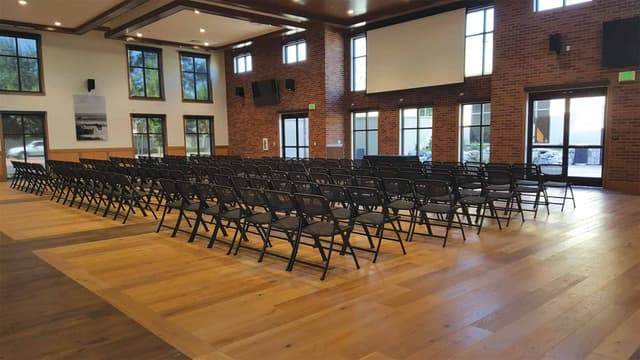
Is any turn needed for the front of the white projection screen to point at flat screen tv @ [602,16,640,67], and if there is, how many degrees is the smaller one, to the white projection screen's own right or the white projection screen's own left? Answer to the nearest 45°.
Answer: approximately 90° to the white projection screen's own left

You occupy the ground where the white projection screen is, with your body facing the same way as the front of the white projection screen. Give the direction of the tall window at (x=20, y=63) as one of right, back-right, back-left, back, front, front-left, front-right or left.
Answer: front-right

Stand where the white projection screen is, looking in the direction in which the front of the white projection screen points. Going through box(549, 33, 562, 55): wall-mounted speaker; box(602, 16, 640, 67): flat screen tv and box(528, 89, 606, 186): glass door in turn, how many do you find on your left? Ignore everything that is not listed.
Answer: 3

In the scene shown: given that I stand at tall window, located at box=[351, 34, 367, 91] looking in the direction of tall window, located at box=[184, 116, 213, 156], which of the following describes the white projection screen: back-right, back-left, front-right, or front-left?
back-left

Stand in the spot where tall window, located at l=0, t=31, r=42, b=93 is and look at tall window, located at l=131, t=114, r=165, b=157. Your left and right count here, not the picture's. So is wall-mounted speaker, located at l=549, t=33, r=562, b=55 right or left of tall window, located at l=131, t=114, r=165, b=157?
right

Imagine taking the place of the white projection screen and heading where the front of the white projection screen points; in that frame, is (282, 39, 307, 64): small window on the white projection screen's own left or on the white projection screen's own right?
on the white projection screen's own right

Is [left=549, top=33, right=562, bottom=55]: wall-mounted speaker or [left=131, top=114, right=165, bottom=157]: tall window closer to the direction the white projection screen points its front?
the tall window

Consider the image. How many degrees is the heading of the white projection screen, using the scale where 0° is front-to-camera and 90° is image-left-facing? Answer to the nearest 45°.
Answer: approximately 45°

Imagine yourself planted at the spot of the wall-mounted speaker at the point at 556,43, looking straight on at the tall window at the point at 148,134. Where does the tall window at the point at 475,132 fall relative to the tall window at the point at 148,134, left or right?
right

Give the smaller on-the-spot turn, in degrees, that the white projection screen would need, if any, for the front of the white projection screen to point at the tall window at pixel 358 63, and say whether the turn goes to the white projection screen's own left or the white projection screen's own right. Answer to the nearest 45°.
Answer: approximately 90° to the white projection screen's own right

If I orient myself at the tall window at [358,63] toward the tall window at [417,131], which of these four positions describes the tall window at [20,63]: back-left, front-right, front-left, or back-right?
back-right

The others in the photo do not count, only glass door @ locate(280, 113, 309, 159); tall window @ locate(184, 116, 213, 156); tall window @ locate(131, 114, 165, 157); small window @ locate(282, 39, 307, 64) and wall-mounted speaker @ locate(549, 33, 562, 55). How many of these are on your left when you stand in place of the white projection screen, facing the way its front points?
1

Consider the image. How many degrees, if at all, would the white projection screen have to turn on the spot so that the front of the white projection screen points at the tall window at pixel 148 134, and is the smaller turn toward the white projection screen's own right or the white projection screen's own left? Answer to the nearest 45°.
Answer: approximately 45° to the white projection screen's own right

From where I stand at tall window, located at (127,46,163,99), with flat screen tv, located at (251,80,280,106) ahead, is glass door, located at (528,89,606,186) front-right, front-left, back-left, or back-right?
front-right

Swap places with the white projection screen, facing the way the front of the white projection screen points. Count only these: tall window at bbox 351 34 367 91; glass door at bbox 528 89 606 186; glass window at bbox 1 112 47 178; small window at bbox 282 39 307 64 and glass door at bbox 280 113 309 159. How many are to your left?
1

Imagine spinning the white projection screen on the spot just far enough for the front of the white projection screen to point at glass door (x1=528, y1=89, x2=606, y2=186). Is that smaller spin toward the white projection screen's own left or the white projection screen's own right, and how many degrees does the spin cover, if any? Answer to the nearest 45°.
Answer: approximately 90° to the white projection screen's own left

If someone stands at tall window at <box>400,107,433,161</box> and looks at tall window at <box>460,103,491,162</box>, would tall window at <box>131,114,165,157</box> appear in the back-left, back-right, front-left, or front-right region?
back-right

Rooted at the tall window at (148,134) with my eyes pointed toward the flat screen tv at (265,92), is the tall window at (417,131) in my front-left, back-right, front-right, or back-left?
front-right
